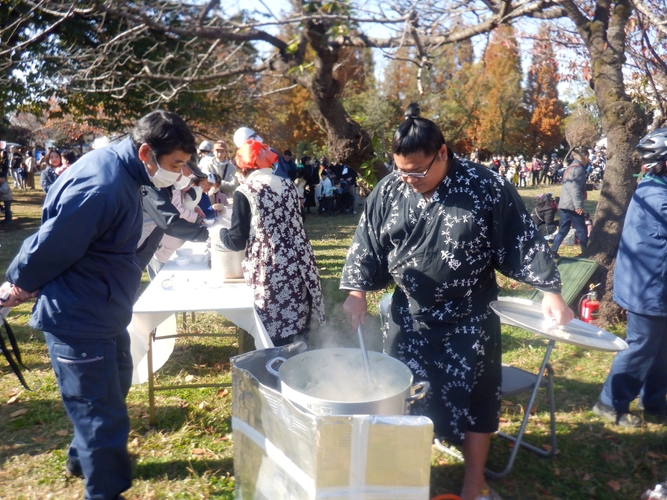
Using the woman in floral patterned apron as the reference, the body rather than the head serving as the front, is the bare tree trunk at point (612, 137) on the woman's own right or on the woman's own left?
on the woman's own right

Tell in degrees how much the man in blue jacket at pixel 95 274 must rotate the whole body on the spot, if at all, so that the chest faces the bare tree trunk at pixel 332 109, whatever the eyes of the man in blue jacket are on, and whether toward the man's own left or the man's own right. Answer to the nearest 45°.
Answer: approximately 45° to the man's own left

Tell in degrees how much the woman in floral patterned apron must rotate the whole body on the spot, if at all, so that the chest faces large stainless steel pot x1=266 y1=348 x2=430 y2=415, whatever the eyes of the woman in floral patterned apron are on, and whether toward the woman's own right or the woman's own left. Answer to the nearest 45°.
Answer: approximately 135° to the woman's own left

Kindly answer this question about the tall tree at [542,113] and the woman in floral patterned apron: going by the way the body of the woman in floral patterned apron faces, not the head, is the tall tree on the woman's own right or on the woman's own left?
on the woman's own right

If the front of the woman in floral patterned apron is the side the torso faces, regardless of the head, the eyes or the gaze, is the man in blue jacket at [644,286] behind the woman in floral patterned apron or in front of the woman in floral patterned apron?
behind

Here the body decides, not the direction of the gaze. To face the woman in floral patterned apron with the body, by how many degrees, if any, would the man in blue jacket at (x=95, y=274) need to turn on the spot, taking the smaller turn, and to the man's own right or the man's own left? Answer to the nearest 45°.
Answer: approximately 45° to the man's own left

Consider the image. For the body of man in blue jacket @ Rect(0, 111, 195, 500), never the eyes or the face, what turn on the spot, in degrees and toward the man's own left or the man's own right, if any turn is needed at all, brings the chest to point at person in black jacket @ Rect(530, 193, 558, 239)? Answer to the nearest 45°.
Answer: approximately 45° to the man's own left

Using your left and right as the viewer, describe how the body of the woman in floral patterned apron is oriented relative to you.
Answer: facing away from the viewer and to the left of the viewer

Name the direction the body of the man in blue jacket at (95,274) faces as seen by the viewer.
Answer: to the viewer's right
